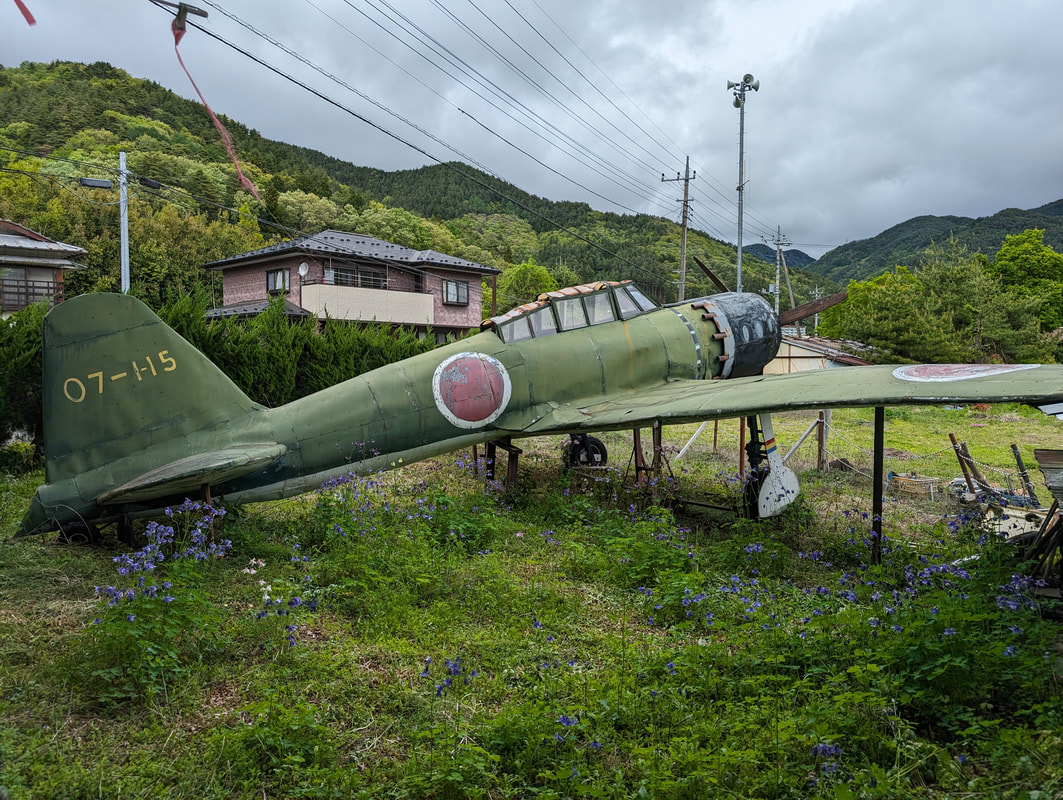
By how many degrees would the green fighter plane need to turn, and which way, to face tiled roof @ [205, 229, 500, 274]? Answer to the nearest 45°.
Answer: approximately 45° to its left

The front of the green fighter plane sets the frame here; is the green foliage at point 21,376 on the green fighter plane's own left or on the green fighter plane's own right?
on the green fighter plane's own left

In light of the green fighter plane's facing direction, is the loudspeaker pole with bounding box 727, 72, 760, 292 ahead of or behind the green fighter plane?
ahead

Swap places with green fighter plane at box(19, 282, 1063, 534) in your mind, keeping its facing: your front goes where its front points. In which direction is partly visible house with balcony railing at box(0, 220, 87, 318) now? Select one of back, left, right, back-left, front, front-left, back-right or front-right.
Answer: left

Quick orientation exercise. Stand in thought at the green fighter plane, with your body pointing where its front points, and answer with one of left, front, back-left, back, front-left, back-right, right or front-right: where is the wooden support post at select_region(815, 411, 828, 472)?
front

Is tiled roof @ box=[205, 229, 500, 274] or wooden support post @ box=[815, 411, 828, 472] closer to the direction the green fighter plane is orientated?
the wooden support post

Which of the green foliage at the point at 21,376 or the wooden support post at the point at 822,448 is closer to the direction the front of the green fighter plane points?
the wooden support post

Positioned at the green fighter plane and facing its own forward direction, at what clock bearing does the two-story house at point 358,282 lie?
The two-story house is roughly at 10 o'clock from the green fighter plane.

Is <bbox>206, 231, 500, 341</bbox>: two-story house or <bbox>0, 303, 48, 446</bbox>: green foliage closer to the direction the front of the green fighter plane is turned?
the two-story house

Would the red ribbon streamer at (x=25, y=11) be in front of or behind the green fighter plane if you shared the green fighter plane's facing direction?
behind

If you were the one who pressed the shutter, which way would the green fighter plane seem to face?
facing away from the viewer and to the right of the viewer
